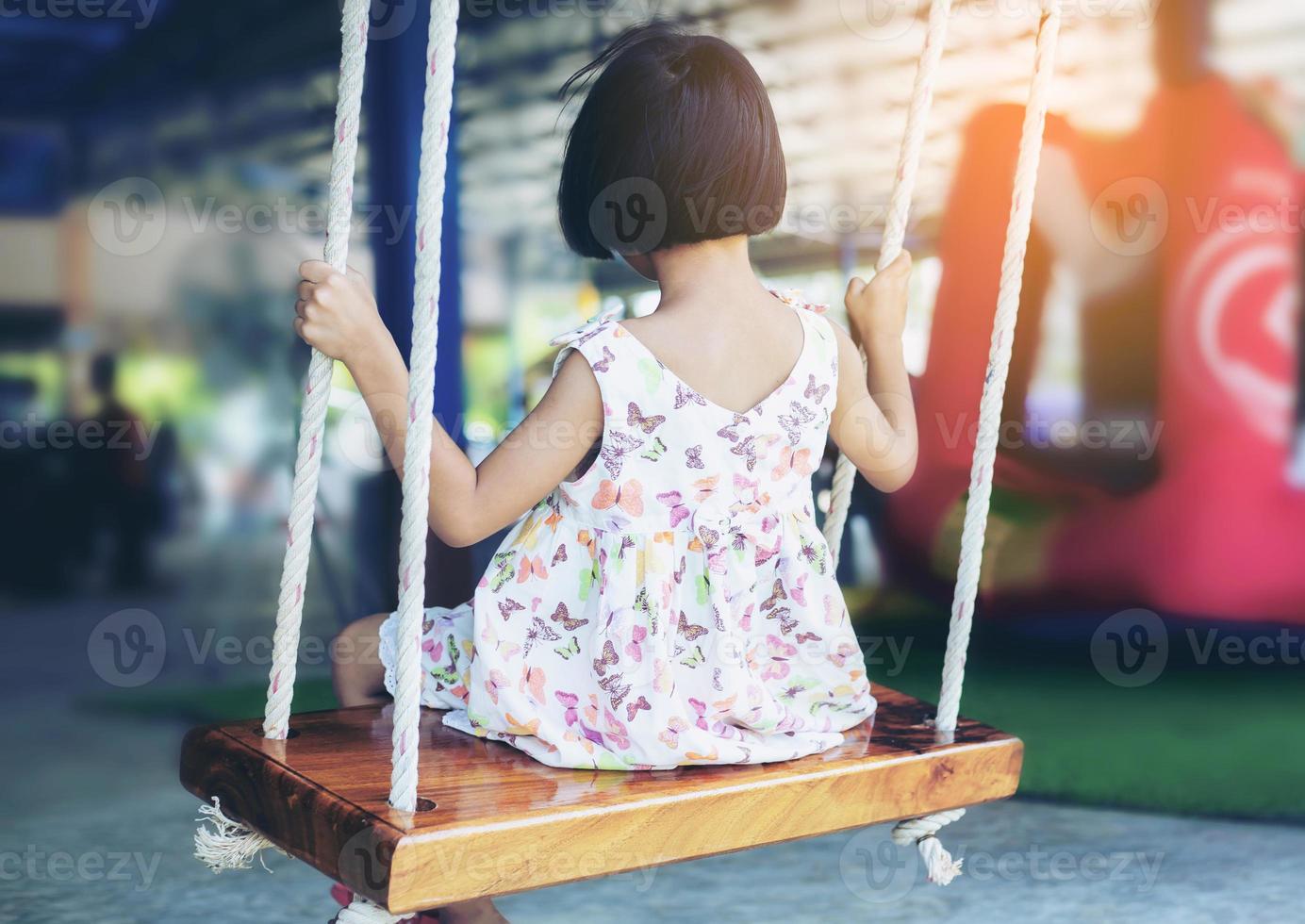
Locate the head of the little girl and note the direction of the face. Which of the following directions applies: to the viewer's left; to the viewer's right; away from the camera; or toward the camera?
away from the camera

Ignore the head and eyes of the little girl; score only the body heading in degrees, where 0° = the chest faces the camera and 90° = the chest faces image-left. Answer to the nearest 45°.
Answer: approximately 135°
